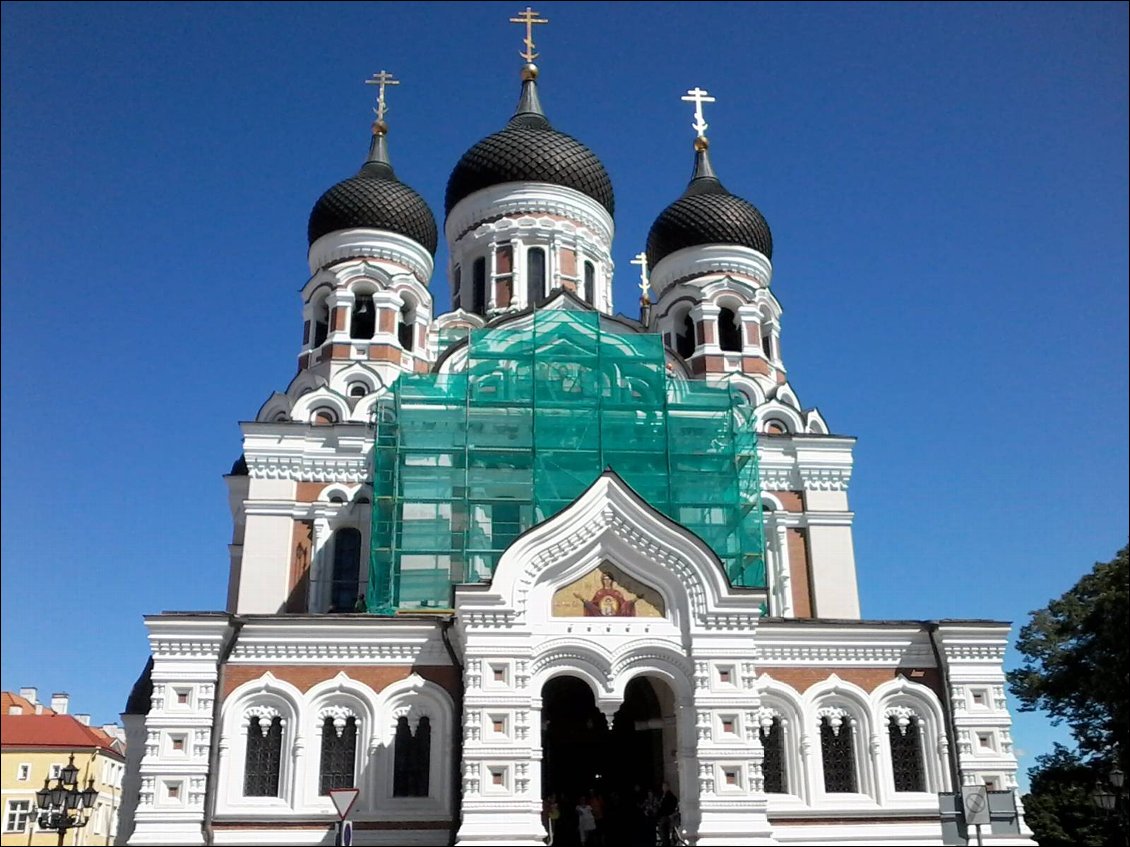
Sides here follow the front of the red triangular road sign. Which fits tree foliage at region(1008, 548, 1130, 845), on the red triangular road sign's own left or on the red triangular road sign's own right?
on the red triangular road sign's own left

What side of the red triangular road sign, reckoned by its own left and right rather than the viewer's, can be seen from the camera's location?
front

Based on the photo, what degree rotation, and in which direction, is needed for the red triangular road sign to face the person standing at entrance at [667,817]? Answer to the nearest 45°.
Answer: approximately 135° to its left

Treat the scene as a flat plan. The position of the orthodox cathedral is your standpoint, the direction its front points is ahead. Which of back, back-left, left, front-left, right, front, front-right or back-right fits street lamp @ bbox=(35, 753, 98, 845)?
right

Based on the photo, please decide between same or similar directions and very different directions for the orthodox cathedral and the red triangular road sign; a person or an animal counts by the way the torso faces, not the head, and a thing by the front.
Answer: same or similar directions

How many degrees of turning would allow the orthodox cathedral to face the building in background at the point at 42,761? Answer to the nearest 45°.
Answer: approximately 135° to its right

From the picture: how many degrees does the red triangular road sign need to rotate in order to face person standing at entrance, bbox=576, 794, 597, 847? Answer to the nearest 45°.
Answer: approximately 135° to its left

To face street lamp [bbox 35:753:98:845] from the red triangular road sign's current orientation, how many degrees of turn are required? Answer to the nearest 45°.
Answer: approximately 135° to its right

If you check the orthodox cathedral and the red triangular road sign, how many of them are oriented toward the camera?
2

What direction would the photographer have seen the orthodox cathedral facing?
facing the viewer
